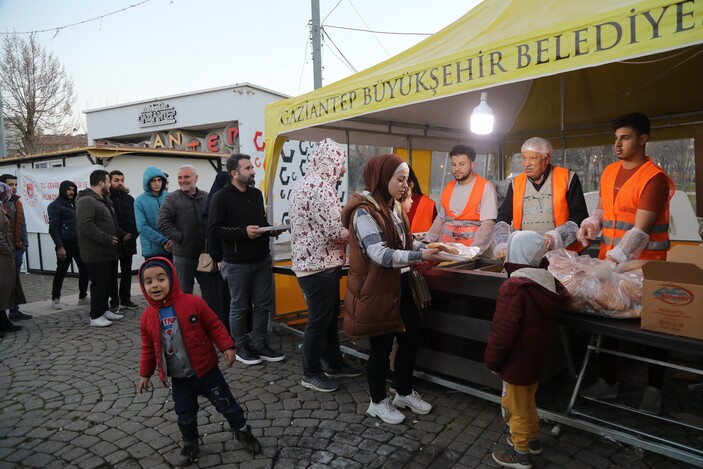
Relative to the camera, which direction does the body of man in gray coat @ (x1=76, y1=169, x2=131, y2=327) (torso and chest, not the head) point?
to the viewer's right

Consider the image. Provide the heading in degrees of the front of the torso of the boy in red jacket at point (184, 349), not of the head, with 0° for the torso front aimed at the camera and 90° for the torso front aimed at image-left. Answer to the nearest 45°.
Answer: approximately 0°

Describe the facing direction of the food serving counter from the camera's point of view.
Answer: facing the viewer and to the left of the viewer

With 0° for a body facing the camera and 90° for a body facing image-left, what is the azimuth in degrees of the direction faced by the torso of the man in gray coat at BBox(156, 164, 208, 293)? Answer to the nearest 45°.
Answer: approximately 315°

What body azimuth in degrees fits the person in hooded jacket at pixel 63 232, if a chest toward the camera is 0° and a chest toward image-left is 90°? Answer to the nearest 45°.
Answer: approximately 315°

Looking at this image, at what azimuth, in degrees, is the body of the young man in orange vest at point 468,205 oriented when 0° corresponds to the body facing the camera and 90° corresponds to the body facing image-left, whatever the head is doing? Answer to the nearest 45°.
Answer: approximately 45°

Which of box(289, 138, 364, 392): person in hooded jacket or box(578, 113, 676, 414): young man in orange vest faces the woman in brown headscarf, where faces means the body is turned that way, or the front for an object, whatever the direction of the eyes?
the young man in orange vest

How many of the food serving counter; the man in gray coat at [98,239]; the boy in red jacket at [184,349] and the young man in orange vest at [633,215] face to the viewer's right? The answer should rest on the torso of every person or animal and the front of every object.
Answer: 1

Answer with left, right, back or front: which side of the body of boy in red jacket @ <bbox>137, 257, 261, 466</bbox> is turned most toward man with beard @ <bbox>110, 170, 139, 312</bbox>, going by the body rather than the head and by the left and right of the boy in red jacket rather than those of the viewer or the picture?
back

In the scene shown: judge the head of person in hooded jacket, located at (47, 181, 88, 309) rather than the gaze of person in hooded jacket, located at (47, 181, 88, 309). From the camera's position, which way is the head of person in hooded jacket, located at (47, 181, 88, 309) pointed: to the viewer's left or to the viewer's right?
to the viewer's right

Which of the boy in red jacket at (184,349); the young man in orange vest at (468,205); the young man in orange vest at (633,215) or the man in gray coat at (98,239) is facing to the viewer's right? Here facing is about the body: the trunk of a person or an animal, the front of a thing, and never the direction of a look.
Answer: the man in gray coat

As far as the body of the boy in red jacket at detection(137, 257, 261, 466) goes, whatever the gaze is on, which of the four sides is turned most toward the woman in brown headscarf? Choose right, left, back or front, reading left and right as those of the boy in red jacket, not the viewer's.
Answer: left

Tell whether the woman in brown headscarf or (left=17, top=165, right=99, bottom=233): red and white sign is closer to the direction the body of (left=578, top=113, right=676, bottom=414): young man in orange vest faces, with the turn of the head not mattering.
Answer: the woman in brown headscarf
